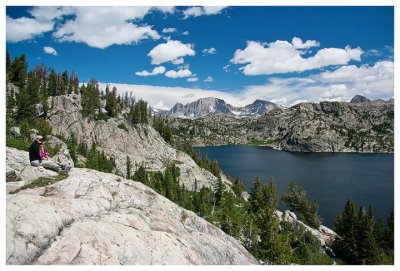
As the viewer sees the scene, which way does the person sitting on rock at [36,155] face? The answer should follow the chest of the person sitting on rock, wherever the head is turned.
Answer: to the viewer's right
